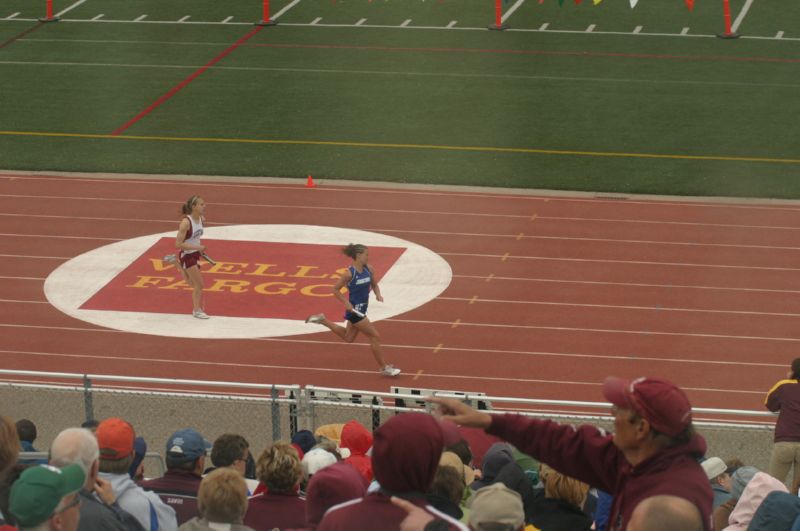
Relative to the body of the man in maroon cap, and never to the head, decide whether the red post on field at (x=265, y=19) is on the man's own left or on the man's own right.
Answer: on the man's own right

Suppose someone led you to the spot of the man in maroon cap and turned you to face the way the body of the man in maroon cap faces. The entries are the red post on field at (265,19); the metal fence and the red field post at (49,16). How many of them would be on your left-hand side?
0

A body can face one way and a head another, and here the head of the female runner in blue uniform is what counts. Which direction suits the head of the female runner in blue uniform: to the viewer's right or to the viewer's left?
to the viewer's right

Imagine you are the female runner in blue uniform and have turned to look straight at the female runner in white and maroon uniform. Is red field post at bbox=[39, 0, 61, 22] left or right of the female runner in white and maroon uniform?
right

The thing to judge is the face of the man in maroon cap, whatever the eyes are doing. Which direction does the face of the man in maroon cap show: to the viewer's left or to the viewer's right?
to the viewer's left

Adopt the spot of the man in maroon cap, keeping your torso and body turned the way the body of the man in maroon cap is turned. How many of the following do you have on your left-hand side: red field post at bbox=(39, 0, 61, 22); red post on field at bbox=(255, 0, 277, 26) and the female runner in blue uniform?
0

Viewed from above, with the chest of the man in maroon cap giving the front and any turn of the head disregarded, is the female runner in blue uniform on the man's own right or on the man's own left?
on the man's own right

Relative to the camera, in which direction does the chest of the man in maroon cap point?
to the viewer's left

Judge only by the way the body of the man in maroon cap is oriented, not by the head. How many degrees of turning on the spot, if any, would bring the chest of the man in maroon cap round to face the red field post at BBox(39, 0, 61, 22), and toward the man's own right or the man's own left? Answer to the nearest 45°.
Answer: approximately 45° to the man's own right

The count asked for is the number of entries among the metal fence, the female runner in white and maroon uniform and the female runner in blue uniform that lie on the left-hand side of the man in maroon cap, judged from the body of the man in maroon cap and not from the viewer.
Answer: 0
